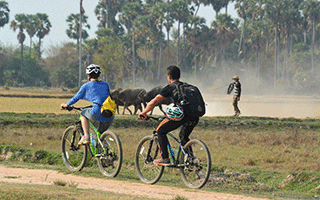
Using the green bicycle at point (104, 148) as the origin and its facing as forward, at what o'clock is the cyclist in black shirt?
The cyclist in black shirt is roughly at 6 o'clock from the green bicycle.

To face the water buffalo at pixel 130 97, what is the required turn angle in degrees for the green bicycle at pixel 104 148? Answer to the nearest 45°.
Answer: approximately 45° to its right

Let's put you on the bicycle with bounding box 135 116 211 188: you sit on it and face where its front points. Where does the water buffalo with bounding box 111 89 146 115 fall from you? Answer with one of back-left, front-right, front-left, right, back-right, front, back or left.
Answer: front-right

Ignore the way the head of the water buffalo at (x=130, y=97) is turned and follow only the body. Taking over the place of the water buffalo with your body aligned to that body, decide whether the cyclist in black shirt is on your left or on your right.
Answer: on your left

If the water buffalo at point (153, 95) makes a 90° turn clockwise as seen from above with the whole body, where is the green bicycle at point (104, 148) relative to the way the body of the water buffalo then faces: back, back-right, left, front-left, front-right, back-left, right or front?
back

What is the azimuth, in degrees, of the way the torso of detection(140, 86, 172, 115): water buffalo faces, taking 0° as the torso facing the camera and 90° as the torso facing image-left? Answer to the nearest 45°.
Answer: approximately 90°

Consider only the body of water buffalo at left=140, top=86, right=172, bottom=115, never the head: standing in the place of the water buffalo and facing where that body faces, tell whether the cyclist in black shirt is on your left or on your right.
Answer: on your left

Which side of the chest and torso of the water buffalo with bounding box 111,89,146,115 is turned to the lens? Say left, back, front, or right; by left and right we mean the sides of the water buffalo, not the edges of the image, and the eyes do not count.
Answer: left

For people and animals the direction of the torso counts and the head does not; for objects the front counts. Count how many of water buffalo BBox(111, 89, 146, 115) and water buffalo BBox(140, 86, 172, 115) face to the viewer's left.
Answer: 2

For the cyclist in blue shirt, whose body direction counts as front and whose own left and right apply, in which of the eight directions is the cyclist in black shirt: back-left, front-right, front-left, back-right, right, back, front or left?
back

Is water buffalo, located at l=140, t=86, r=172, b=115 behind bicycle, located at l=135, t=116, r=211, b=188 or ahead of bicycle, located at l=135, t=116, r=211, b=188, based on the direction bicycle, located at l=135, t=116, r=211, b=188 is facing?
ahead

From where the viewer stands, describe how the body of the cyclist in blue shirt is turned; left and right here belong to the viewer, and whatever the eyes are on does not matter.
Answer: facing away from the viewer and to the left of the viewer
